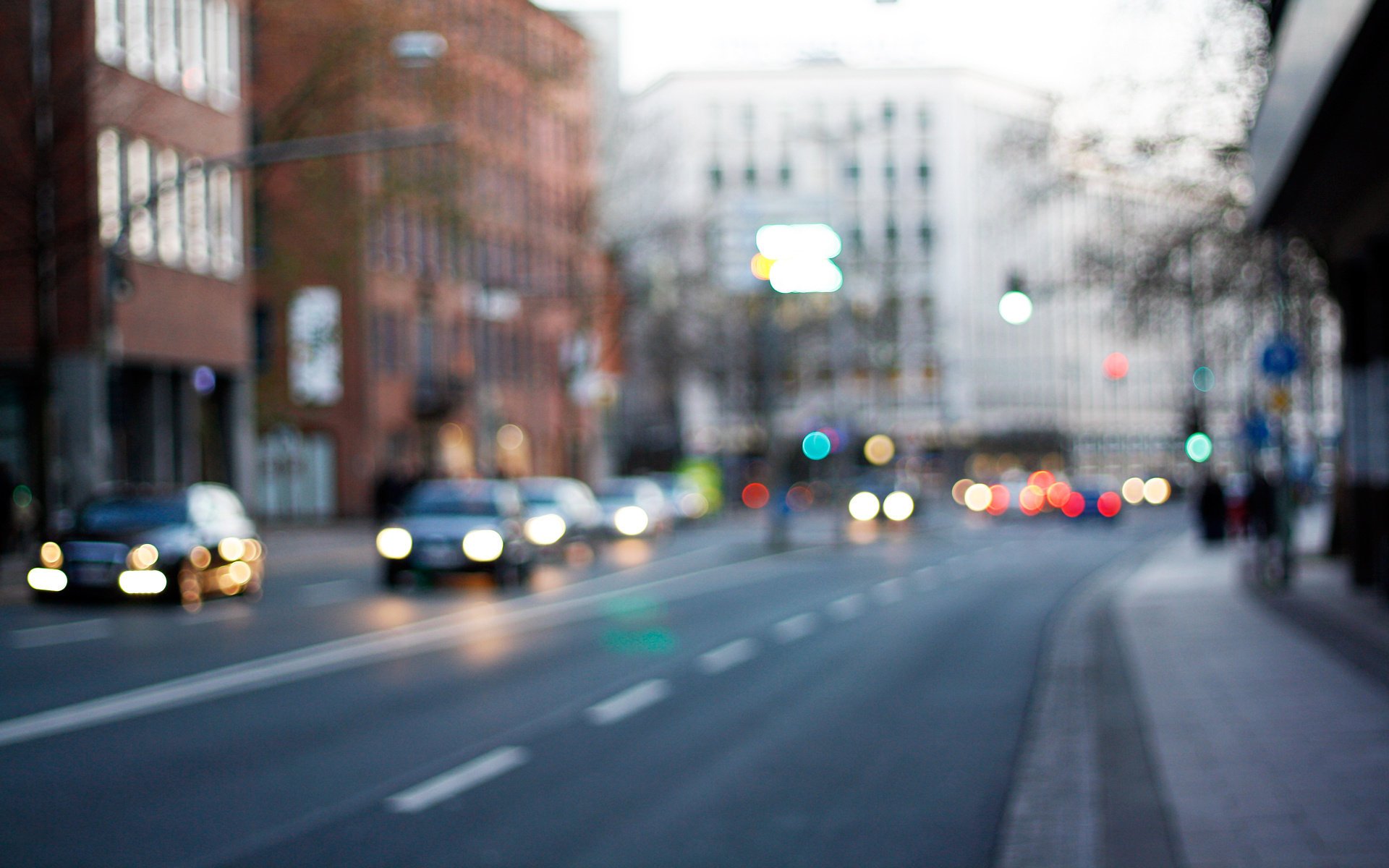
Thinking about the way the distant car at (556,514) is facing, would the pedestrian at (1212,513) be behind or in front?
behind

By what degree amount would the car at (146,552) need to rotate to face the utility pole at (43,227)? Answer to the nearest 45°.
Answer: approximately 135° to its right

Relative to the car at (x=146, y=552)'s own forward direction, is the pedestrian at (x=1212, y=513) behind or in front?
behind

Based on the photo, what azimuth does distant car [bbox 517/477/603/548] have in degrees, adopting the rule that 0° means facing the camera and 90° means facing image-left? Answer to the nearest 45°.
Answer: approximately 45°

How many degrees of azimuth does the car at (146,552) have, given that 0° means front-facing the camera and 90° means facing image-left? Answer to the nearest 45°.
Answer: approximately 45°

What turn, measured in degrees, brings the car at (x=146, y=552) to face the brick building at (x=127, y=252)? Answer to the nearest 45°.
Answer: approximately 135° to its right
